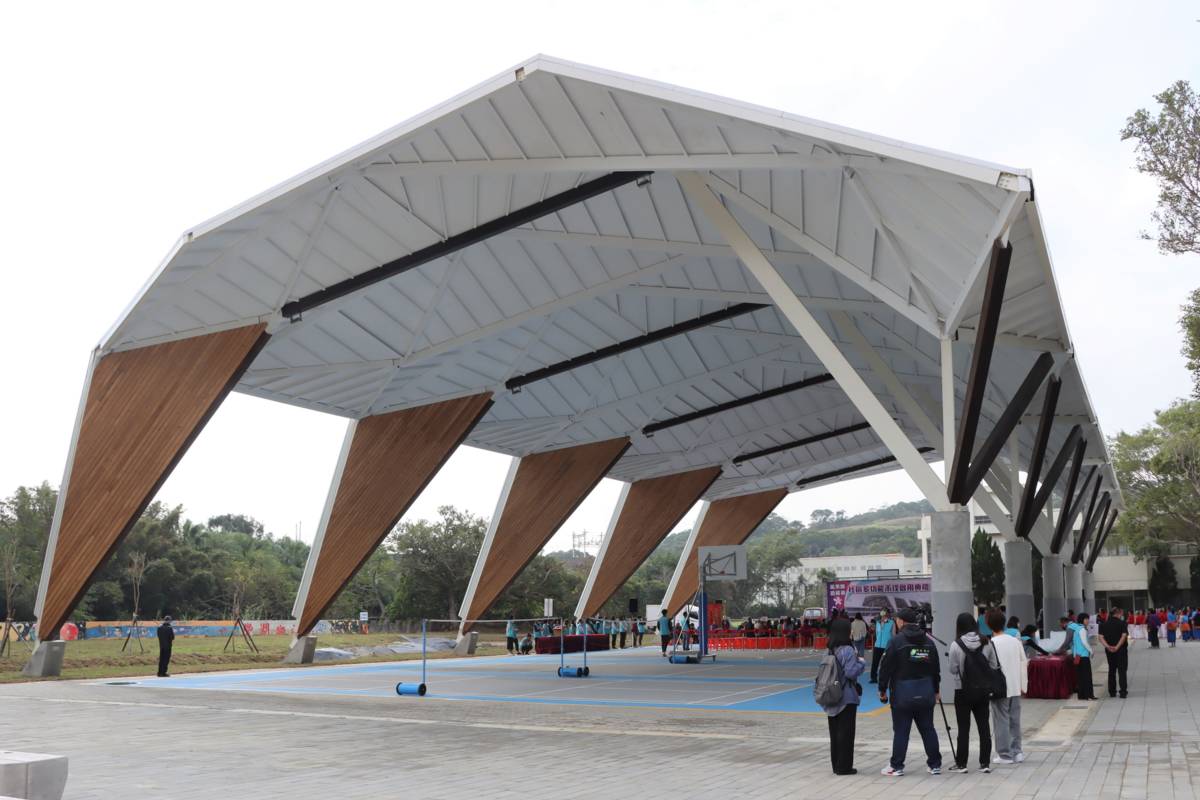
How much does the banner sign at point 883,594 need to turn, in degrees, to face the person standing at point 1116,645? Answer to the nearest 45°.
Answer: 0° — it already faces them

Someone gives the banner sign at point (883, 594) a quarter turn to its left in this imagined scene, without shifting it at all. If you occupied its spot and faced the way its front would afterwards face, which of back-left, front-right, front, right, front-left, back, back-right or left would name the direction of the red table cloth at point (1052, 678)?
right

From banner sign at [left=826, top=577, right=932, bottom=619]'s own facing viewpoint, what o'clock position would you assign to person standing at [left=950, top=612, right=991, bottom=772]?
The person standing is roughly at 12 o'clock from the banner sign.

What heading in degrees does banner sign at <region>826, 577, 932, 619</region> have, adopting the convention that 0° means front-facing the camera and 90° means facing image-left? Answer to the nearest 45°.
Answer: approximately 0°

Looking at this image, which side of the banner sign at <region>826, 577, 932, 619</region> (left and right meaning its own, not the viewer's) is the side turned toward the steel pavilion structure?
front

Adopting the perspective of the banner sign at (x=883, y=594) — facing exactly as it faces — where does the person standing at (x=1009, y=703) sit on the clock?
The person standing is roughly at 12 o'clock from the banner sign.

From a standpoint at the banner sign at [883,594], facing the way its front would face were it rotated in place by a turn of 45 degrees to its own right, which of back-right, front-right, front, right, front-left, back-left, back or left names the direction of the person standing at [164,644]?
front

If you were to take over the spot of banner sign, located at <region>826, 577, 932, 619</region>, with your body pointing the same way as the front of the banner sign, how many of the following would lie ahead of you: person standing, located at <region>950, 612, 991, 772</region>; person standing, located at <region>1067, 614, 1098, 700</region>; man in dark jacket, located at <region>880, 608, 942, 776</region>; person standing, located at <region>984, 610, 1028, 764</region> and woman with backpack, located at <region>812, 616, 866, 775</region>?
5

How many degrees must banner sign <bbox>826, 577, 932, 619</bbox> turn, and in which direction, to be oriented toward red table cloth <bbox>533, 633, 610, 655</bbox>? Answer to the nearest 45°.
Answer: approximately 90° to its right

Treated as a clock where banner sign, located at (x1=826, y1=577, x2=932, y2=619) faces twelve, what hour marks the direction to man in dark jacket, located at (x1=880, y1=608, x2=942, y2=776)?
The man in dark jacket is roughly at 12 o'clock from the banner sign.

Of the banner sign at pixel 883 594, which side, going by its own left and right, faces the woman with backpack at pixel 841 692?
front

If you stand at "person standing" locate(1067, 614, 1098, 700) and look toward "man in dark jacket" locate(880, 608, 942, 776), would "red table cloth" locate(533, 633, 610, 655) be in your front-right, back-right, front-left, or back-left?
back-right

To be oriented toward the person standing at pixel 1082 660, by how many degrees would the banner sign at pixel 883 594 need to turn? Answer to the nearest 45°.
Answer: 0° — it already faces them

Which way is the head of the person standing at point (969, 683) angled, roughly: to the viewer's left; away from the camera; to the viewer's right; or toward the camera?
away from the camera
